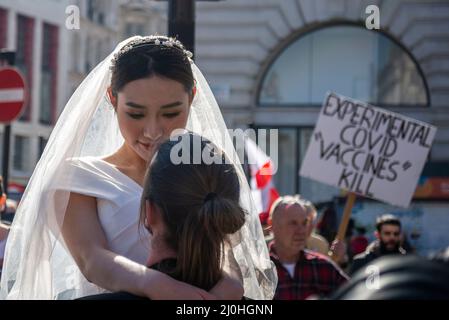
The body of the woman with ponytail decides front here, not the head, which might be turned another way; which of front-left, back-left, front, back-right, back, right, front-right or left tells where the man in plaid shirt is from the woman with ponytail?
front-right

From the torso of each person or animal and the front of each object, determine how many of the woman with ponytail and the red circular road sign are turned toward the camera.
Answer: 1

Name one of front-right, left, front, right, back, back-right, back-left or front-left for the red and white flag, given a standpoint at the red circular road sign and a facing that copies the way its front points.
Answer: left

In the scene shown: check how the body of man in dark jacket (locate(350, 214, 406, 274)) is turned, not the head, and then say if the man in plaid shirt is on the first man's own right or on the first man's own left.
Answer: on the first man's own right

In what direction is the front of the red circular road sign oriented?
toward the camera

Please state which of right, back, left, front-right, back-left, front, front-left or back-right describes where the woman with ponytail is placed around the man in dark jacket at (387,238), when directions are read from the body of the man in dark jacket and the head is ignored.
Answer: front-right

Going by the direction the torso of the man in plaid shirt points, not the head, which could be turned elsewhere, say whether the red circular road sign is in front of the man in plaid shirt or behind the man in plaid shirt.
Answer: behind

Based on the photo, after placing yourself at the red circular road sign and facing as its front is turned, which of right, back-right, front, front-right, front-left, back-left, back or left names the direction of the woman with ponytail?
front

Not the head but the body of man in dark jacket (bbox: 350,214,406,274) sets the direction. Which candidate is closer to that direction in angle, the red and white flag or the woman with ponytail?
the woman with ponytail

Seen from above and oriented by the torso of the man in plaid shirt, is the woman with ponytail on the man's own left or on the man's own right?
on the man's own right

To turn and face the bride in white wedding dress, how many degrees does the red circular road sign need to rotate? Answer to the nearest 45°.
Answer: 0° — it already faces them

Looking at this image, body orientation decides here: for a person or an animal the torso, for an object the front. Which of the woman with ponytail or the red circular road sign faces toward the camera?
the red circular road sign

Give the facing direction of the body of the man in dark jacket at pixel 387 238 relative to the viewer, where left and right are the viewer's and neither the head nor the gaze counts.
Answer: facing the viewer and to the right of the viewer
